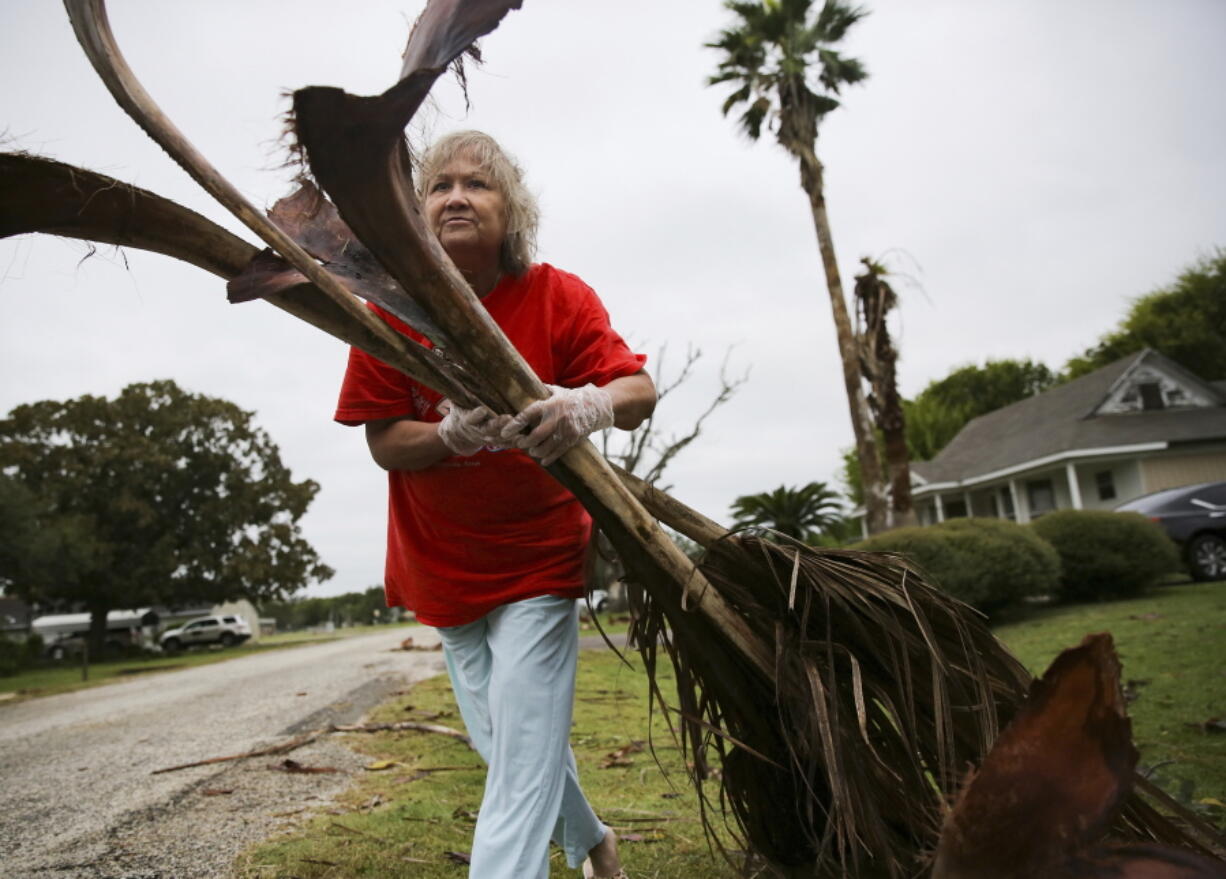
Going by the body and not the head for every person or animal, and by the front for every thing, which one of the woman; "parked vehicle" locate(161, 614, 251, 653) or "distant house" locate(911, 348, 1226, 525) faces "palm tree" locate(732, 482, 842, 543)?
the distant house

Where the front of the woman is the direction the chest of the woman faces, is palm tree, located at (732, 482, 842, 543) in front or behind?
behind

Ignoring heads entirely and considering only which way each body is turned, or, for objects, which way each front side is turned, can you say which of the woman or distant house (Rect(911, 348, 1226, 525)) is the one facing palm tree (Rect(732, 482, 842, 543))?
the distant house

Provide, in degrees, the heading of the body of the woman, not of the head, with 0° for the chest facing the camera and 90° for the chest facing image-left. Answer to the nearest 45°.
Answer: approximately 45°

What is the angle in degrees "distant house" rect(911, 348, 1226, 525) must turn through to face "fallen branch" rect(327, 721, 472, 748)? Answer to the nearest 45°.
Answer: approximately 45° to its left

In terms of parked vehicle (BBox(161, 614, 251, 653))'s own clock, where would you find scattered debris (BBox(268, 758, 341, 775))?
The scattered debris is roughly at 9 o'clock from the parked vehicle.

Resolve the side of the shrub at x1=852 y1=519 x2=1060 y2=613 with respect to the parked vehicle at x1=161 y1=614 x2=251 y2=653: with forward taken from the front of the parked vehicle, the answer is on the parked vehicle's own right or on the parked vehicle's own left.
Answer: on the parked vehicle's own left

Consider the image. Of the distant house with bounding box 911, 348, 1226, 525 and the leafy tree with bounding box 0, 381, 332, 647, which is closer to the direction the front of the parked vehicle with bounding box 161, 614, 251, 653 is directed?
the leafy tree

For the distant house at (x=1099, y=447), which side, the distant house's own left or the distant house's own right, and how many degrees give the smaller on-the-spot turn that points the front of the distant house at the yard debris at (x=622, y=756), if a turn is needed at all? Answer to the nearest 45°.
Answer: approximately 45° to the distant house's own left

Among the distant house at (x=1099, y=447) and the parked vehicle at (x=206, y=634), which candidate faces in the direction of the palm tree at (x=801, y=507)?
the distant house

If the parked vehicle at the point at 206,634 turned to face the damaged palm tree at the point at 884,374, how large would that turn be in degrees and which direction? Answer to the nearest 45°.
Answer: approximately 90° to its left

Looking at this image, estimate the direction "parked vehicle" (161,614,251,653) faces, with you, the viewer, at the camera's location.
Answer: facing to the left of the viewer

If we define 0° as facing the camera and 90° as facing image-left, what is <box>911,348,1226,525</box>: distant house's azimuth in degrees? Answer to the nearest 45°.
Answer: approximately 45°
